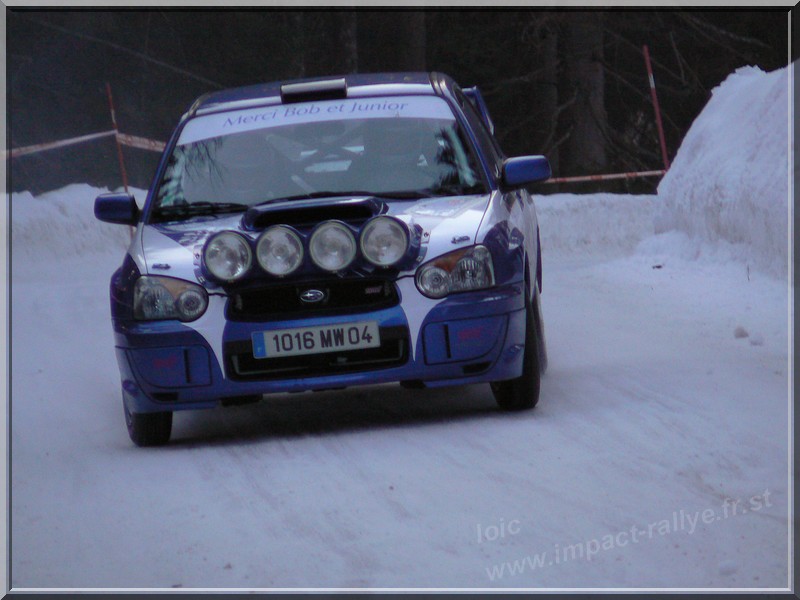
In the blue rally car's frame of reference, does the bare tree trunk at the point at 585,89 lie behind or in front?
behind

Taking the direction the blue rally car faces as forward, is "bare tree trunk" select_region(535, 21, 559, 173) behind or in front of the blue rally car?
behind

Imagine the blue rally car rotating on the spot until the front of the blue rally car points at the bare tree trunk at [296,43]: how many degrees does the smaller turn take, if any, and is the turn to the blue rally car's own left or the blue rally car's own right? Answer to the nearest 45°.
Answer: approximately 180°

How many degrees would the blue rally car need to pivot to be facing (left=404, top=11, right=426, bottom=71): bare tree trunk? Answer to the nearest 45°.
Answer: approximately 180°

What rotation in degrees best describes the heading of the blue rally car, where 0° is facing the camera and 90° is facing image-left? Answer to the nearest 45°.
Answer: approximately 0°

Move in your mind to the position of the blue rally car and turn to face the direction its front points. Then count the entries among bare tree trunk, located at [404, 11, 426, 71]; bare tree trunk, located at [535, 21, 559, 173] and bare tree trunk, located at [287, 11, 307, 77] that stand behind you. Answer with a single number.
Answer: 3

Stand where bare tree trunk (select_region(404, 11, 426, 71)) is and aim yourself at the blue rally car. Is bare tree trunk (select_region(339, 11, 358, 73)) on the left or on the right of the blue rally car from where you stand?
right

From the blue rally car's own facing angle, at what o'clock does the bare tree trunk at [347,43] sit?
The bare tree trunk is roughly at 6 o'clock from the blue rally car.

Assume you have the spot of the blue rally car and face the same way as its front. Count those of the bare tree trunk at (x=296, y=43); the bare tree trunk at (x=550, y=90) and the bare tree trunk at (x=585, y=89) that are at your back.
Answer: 3
